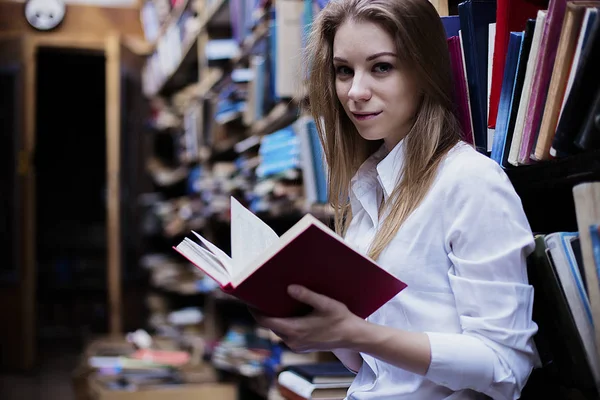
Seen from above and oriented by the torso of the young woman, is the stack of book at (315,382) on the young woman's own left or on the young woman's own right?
on the young woman's own right

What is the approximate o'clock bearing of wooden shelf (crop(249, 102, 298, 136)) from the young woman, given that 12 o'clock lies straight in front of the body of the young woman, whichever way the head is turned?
The wooden shelf is roughly at 4 o'clock from the young woman.

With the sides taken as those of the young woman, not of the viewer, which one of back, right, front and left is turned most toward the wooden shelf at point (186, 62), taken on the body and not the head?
right
